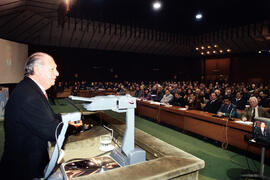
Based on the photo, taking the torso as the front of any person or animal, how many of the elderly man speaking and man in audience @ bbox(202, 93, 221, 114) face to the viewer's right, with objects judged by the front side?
1

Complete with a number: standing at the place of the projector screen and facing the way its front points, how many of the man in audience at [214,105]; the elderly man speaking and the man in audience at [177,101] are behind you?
0

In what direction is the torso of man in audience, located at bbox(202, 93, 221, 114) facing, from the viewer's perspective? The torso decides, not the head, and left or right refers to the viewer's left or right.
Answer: facing the viewer and to the left of the viewer

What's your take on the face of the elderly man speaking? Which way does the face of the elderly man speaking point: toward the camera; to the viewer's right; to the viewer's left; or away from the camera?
to the viewer's right

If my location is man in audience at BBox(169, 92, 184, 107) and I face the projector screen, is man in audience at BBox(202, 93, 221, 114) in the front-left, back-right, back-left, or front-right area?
back-left

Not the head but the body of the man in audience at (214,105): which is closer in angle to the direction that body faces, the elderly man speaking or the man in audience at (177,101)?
the elderly man speaking

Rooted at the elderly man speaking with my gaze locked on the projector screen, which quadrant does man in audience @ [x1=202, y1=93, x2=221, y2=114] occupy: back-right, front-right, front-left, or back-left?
front-right

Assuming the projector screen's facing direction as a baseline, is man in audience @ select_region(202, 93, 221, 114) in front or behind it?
in front

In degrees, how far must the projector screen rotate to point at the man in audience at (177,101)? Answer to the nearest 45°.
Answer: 0° — it already faces them

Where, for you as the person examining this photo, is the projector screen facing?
facing the viewer and to the right of the viewer

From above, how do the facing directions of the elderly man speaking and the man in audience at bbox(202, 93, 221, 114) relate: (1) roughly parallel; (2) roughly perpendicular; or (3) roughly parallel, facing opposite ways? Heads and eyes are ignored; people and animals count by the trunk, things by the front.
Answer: roughly parallel, facing opposite ways

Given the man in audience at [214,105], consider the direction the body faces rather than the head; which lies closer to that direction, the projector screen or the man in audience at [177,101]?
the projector screen

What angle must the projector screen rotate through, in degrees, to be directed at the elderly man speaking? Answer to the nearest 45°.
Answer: approximately 45° to its right

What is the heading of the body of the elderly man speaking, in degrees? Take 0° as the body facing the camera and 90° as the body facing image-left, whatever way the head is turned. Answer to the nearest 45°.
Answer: approximately 270°

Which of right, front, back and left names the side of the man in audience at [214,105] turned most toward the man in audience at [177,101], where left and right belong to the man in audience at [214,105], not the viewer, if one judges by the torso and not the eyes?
right
